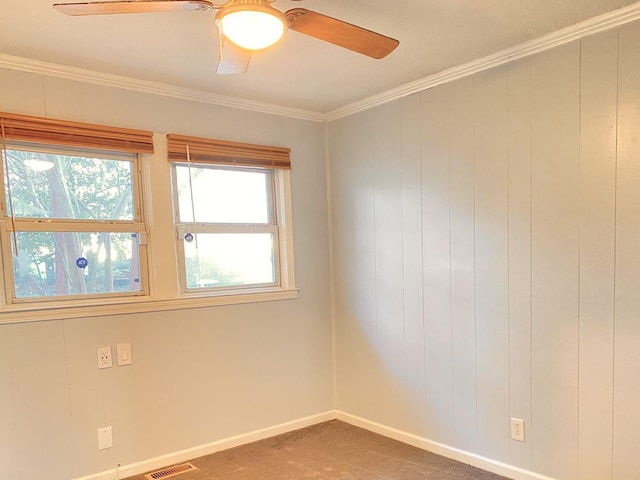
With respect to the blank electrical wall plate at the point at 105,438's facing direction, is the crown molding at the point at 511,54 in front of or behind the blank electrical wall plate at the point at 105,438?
in front

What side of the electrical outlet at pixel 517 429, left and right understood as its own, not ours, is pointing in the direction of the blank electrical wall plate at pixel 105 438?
front

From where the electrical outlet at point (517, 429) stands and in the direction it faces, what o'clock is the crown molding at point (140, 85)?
The crown molding is roughly at 1 o'clock from the electrical outlet.

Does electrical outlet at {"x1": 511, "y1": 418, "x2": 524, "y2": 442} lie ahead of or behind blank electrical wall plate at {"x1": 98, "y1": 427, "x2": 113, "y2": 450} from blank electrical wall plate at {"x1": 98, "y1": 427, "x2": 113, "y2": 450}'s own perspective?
ahead

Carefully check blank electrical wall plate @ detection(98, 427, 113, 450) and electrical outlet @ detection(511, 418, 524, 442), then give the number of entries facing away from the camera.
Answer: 0

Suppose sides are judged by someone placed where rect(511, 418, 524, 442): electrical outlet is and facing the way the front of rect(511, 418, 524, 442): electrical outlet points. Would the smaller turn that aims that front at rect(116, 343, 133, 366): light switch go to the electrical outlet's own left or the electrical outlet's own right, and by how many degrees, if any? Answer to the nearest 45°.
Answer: approximately 45° to the electrical outlet's own right

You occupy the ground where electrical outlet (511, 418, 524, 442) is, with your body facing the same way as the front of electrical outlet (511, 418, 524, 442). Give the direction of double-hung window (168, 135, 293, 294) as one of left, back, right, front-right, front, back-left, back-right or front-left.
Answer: front-right

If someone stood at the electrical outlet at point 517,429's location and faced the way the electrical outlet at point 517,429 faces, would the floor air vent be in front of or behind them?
in front

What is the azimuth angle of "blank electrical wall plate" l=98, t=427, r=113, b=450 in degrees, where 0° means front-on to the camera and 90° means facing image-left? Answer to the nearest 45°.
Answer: approximately 315°

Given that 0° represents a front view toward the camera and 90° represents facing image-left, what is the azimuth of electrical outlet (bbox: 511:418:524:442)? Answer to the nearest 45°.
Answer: approximately 45°
